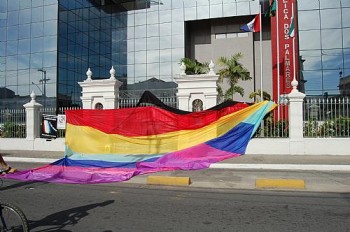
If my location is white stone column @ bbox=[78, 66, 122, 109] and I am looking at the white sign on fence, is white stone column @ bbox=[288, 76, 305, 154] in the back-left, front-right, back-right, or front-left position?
back-left

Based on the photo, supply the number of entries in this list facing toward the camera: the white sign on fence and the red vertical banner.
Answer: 2

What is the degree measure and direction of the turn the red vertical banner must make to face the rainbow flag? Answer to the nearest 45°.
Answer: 0° — it already faces it

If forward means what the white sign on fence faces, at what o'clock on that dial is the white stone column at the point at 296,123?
The white stone column is roughly at 10 o'clock from the white sign on fence.

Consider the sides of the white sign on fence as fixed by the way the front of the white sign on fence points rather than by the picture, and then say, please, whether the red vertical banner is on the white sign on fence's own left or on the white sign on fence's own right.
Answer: on the white sign on fence's own left

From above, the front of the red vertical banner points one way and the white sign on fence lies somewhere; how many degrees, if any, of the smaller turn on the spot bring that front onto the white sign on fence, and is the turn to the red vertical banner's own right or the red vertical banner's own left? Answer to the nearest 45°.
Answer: approximately 45° to the red vertical banner's own right

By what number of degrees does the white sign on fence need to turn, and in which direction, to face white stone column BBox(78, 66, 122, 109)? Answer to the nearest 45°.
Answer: approximately 90° to its left

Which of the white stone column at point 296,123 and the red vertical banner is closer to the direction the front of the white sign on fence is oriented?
the white stone column

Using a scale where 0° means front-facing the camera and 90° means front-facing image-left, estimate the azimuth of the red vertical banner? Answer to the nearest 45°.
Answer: approximately 0°
